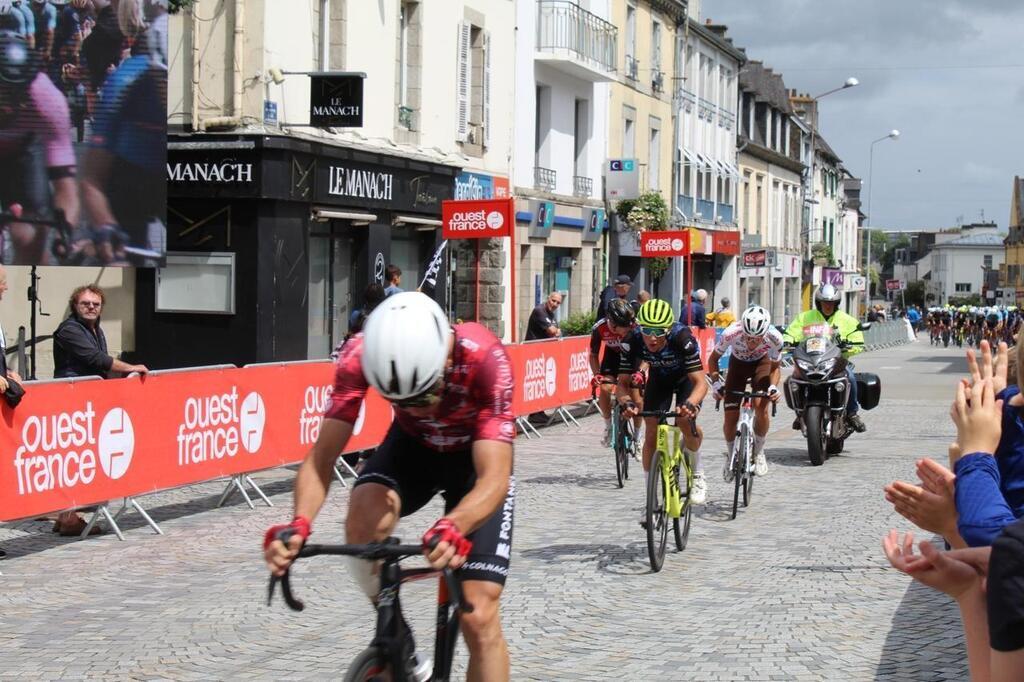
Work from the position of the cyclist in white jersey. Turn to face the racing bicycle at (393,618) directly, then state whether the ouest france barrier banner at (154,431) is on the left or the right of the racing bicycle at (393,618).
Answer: right

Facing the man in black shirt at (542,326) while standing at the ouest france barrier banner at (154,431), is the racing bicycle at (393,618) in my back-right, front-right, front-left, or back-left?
back-right

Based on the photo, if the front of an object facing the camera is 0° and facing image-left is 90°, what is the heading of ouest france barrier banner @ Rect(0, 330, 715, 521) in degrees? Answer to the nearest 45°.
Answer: approximately 315°

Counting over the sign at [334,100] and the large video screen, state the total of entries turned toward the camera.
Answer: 2

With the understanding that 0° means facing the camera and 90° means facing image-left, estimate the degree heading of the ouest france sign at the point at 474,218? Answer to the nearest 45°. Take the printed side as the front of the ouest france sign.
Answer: approximately 0°

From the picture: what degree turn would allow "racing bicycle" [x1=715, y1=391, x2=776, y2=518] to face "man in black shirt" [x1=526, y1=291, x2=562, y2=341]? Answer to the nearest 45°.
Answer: approximately 180°

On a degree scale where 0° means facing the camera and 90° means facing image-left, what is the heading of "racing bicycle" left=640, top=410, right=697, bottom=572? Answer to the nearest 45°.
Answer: approximately 0°
